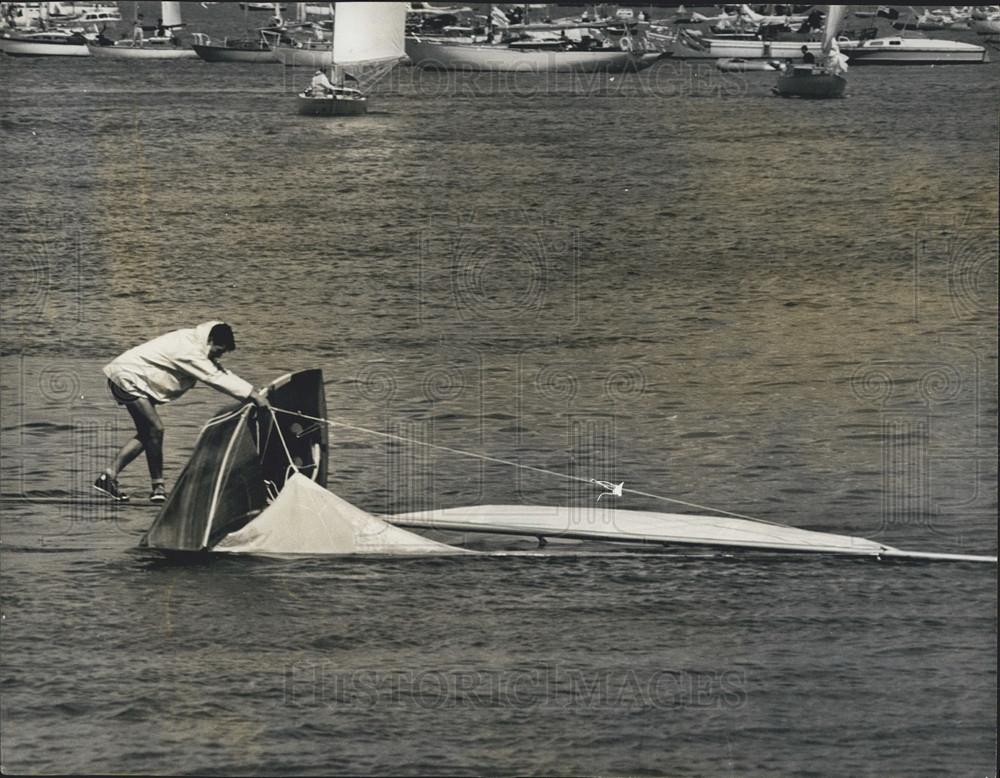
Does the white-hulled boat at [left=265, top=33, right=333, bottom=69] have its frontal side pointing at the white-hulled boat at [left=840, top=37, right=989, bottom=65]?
no

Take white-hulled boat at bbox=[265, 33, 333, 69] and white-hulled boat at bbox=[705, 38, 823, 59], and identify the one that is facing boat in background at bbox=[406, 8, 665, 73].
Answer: white-hulled boat at bbox=[705, 38, 823, 59]

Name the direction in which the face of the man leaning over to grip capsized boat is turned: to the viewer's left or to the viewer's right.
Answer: to the viewer's right

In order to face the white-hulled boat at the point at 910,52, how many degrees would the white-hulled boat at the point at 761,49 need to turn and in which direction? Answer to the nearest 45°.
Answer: approximately 180°

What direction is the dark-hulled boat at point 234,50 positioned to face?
to the viewer's left

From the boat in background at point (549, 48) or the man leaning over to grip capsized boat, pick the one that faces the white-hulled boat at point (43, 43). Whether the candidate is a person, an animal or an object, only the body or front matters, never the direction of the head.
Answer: the boat in background

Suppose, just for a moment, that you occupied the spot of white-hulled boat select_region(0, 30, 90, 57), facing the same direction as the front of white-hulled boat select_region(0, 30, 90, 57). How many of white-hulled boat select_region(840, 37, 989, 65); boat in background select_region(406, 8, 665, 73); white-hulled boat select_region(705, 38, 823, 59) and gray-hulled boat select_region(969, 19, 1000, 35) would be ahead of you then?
0

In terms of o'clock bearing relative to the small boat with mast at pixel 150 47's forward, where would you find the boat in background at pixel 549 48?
The boat in background is roughly at 7 o'clock from the small boat with mast.

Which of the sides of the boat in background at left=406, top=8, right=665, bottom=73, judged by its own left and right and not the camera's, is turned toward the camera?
left

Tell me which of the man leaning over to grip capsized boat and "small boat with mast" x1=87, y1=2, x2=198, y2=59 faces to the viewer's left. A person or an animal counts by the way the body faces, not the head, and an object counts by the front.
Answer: the small boat with mast

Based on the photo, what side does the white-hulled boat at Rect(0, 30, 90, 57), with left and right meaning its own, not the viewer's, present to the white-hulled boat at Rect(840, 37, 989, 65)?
back

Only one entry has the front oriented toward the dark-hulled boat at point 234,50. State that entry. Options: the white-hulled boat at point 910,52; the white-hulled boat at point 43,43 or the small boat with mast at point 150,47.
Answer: the white-hulled boat at point 910,52

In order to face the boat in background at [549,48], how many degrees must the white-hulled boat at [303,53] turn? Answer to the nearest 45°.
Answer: approximately 135° to its right

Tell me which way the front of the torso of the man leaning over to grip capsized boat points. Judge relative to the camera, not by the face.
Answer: to the viewer's right

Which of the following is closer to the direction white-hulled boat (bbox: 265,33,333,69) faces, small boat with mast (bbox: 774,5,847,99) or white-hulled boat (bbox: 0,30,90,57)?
the white-hulled boat

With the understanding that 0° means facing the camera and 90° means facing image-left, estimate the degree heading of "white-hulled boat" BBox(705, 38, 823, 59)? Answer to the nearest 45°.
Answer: approximately 90°

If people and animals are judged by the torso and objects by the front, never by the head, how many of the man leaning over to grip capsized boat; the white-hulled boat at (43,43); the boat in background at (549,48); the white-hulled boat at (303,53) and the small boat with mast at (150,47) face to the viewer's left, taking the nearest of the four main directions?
4

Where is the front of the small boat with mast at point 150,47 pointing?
to the viewer's left

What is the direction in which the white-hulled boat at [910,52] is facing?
to the viewer's left

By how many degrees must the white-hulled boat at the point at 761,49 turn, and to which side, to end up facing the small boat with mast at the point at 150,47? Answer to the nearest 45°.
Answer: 0° — it already faces it
